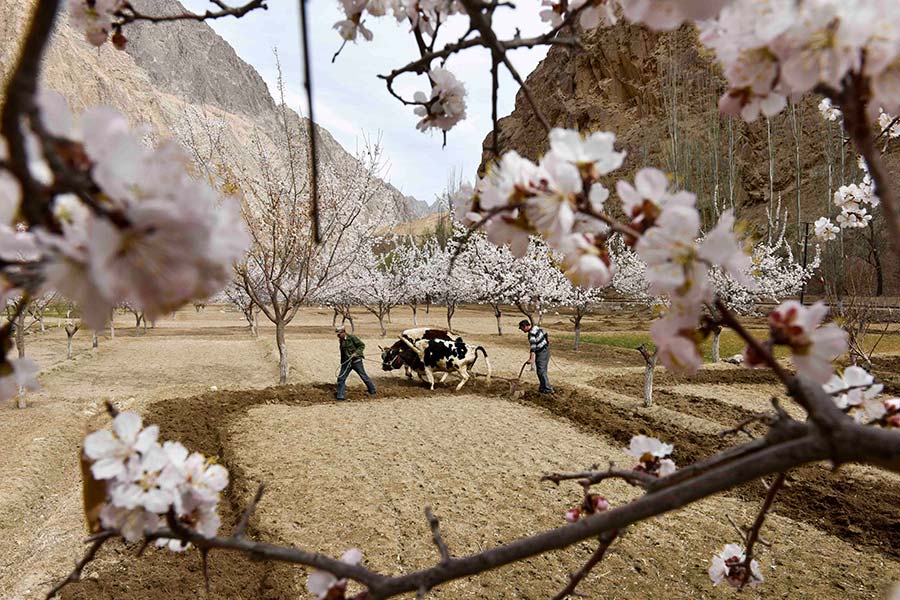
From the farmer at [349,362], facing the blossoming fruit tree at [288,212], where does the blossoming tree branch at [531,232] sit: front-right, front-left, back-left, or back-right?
back-left

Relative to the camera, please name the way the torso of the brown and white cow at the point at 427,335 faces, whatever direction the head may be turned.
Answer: to the viewer's left

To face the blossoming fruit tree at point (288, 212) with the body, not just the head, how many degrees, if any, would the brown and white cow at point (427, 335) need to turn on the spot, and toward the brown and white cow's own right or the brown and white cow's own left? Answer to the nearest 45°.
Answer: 0° — it already faces it

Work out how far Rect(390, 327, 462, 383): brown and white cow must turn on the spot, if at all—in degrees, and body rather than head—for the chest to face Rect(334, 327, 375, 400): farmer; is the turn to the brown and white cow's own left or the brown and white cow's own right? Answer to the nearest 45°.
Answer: approximately 45° to the brown and white cow's own left

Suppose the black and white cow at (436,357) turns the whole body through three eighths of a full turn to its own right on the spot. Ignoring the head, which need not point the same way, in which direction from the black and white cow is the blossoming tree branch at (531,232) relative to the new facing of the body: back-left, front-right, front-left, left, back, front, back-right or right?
back-right

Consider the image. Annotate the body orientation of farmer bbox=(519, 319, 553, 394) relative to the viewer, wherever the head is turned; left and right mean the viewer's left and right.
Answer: facing to the left of the viewer

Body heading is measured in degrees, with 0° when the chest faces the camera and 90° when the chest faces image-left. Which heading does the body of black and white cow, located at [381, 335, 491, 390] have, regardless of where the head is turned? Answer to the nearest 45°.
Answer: approximately 90°

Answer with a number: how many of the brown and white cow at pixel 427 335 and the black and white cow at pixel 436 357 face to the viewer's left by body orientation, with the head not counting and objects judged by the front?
2

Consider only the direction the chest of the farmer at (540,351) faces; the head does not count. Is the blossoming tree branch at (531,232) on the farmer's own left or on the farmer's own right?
on the farmer's own left
